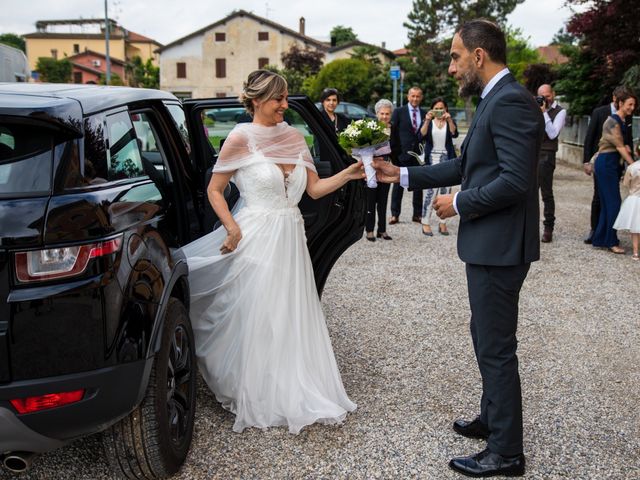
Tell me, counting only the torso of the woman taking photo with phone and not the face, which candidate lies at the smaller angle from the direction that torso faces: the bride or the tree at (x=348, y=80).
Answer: the bride

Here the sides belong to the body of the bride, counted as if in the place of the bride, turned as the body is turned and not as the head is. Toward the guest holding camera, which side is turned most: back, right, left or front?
left

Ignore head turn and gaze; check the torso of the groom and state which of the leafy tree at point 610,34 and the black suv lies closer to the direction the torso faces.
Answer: the black suv

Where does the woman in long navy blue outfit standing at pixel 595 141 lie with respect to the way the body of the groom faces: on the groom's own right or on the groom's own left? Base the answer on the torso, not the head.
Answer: on the groom's own right

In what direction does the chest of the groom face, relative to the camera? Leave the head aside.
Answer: to the viewer's left

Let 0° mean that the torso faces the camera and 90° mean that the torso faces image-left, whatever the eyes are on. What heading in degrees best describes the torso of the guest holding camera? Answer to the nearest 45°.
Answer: approximately 45°

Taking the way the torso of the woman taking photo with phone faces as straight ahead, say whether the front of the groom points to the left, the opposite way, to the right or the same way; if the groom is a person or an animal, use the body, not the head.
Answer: to the right

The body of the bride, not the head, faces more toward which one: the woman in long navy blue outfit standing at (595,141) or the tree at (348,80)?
the woman in long navy blue outfit standing

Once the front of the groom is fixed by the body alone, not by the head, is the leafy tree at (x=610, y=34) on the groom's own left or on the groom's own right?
on the groom's own right

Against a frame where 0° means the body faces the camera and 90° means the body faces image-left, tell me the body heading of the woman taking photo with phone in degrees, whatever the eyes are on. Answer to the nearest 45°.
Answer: approximately 0°

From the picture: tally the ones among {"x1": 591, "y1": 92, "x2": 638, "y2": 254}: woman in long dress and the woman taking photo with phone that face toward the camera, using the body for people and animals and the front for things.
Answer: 1

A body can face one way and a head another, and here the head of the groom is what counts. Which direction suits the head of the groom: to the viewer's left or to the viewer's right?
to the viewer's left
